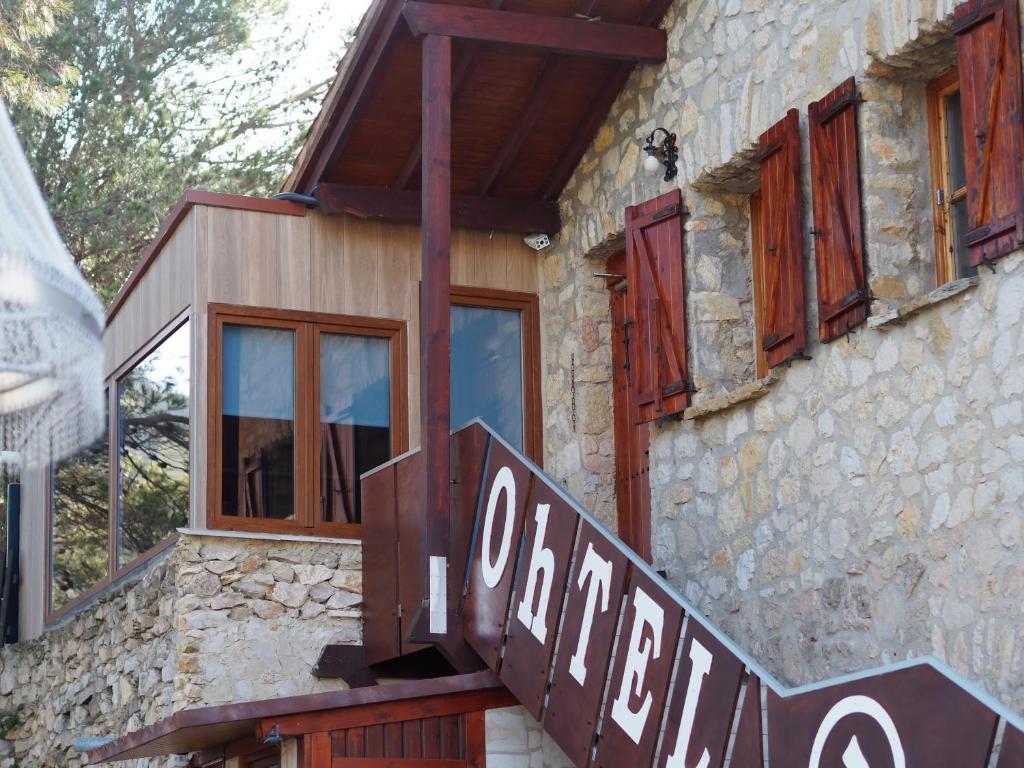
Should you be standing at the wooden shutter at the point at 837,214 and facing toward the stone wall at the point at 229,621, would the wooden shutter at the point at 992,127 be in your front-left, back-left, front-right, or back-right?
back-left

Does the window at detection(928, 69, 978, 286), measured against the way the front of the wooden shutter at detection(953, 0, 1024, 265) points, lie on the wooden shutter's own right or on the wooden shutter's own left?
on the wooden shutter's own right

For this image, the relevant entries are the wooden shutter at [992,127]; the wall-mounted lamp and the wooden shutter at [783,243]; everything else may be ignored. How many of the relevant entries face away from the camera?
0

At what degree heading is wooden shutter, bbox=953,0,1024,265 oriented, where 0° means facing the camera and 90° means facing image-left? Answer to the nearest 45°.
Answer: approximately 45°

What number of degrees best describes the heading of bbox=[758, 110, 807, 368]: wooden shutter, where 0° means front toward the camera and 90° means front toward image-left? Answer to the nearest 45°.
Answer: approximately 45°

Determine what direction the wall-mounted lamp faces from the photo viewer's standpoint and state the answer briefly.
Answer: facing the viewer and to the left of the viewer

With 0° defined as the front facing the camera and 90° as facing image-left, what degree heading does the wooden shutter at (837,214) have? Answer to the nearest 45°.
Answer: approximately 45°
